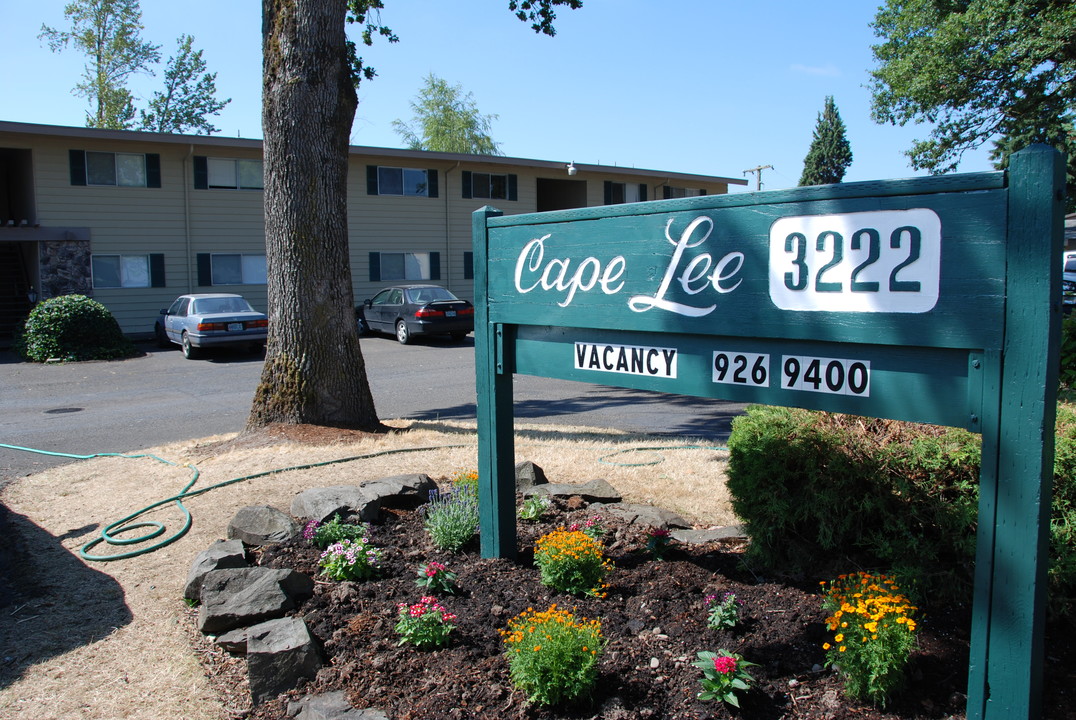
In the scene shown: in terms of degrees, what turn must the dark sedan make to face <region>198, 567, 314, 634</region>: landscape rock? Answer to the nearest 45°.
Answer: approximately 135° to its left

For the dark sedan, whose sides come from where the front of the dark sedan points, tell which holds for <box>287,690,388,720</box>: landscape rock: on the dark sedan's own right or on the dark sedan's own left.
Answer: on the dark sedan's own left

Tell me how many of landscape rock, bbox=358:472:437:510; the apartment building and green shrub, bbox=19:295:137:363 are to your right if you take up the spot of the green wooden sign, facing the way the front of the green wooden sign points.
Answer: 3

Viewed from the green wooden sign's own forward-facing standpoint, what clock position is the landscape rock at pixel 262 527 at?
The landscape rock is roughly at 2 o'clock from the green wooden sign.

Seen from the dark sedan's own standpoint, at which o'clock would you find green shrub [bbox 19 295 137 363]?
The green shrub is roughly at 10 o'clock from the dark sedan.

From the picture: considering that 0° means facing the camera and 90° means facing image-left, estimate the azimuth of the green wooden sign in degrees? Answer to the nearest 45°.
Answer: approximately 45°

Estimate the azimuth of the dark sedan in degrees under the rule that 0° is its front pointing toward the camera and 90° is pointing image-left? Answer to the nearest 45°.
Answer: approximately 135°

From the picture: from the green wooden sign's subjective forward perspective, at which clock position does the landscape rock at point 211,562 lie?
The landscape rock is roughly at 2 o'clock from the green wooden sign.

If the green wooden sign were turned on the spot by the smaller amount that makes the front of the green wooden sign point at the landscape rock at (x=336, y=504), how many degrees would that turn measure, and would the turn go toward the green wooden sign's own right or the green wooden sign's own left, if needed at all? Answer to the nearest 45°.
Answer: approximately 90° to the green wooden sign's own right

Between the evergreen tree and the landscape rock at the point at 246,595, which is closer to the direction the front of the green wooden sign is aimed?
the landscape rock

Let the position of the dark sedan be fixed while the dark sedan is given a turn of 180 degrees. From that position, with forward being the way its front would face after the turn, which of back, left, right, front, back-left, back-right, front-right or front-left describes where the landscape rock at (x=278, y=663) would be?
front-right

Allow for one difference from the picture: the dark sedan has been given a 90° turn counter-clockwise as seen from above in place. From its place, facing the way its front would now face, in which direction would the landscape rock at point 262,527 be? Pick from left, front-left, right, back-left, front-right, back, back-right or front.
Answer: front-left

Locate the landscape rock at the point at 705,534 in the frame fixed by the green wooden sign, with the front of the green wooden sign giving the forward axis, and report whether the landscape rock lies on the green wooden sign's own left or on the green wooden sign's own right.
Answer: on the green wooden sign's own right

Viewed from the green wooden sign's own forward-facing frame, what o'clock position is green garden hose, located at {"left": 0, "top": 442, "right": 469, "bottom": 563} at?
The green garden hose is roughly at 2 o'clock from the green wooden sign.

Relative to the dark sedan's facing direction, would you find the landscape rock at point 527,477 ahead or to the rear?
to the rear

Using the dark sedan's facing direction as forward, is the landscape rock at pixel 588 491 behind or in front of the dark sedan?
behind

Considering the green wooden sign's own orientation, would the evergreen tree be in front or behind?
behind

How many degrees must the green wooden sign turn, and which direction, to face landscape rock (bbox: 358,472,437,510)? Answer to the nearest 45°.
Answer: approximately 90° to its right
